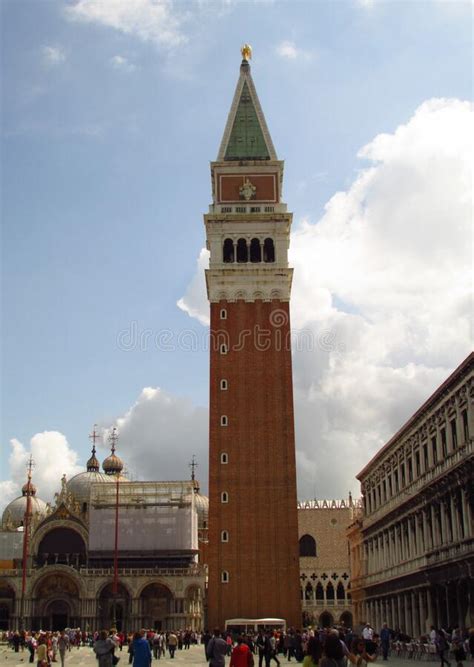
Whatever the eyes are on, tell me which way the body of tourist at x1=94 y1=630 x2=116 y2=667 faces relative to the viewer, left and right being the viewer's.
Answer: facing away from the viewer

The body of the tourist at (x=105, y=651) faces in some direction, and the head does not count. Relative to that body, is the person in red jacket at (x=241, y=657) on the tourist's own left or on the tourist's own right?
on the tourist's own right

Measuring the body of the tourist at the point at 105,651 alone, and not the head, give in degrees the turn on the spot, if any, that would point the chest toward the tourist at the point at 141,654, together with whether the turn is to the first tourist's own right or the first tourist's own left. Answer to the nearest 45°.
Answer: approximately 135° to the first tourist's own right

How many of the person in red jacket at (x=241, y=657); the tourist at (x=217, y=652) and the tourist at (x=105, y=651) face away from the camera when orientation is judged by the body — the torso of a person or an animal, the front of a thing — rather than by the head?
3

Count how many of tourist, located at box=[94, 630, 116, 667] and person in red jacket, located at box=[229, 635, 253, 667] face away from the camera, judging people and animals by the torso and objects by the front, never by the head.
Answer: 2

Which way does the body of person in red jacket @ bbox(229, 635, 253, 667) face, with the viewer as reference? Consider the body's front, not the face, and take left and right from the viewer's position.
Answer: facing away from the viewer

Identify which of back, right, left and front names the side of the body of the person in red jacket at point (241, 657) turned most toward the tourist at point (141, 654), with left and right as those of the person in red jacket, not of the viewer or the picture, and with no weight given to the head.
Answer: left

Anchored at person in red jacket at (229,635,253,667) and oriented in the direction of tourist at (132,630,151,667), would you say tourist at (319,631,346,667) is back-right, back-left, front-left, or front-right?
back-left

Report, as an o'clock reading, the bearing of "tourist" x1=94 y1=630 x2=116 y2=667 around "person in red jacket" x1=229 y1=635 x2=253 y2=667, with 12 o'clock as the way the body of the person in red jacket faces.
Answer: The tourist is roughly at 10 o'clock from the person in red jacket.

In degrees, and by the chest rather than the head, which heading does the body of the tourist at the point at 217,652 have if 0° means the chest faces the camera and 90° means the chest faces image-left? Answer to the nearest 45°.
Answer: approximately 180°
